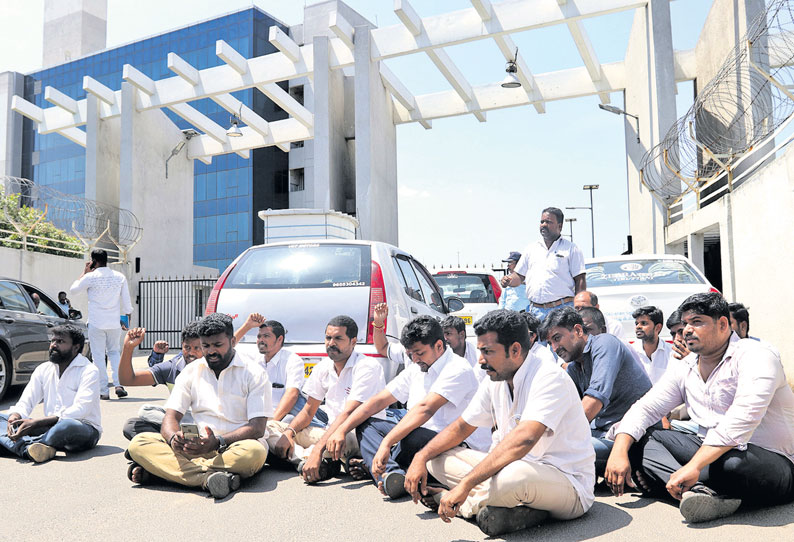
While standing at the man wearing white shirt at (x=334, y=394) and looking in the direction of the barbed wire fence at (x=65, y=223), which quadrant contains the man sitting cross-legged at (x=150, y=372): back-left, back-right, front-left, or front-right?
front-left

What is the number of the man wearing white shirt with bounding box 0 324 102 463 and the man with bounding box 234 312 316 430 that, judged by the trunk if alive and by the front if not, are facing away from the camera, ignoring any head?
0

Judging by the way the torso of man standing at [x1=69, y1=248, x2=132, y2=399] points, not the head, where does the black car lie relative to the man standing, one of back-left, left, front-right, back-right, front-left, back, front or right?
left

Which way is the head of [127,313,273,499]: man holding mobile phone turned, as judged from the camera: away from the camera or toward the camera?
toward the camera

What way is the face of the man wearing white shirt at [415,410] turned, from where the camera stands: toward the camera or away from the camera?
toward the camera

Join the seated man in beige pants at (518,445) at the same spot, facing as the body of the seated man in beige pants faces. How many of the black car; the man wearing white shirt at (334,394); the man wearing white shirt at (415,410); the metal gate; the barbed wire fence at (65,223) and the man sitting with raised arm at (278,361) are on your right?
6

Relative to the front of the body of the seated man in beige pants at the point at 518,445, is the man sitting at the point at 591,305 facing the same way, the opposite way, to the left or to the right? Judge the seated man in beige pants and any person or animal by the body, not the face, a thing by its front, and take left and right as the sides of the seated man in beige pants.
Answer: the same way

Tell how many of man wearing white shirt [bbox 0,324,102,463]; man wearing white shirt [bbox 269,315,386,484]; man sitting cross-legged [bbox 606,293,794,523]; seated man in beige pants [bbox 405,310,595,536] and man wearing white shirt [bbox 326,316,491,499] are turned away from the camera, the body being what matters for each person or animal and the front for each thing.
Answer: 0

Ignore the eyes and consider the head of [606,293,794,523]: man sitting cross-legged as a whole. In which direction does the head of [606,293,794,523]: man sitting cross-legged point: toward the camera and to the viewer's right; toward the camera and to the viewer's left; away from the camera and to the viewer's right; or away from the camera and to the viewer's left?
toward the camera and to the viewer's left

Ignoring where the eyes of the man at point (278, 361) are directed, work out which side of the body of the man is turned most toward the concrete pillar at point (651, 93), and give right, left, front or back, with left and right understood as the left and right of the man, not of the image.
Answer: back

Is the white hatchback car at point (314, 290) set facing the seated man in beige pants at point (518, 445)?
no

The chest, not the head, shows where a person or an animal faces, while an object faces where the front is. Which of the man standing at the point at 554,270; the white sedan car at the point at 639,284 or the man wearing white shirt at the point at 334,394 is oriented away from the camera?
the white sedan car

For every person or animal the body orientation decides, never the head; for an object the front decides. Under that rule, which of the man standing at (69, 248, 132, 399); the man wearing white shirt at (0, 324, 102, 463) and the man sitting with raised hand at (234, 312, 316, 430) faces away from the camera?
the man standing at (69, 248, 132, 399)

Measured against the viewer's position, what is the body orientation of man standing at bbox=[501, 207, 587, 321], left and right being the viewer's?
facing the viewer and to the left of the viewer

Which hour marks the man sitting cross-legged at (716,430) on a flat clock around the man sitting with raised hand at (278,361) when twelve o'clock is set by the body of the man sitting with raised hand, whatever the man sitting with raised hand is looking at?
The man sitting cross-legged is roughly at 9 o'clock from the man sitting with raised hand.

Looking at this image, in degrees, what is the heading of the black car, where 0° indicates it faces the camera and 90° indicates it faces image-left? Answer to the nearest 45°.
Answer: approximately 225°

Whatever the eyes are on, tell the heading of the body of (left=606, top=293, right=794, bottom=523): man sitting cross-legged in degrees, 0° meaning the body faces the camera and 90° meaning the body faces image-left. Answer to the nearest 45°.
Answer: approximately 45°

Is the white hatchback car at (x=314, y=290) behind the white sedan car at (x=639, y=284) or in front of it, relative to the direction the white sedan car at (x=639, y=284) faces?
behind
